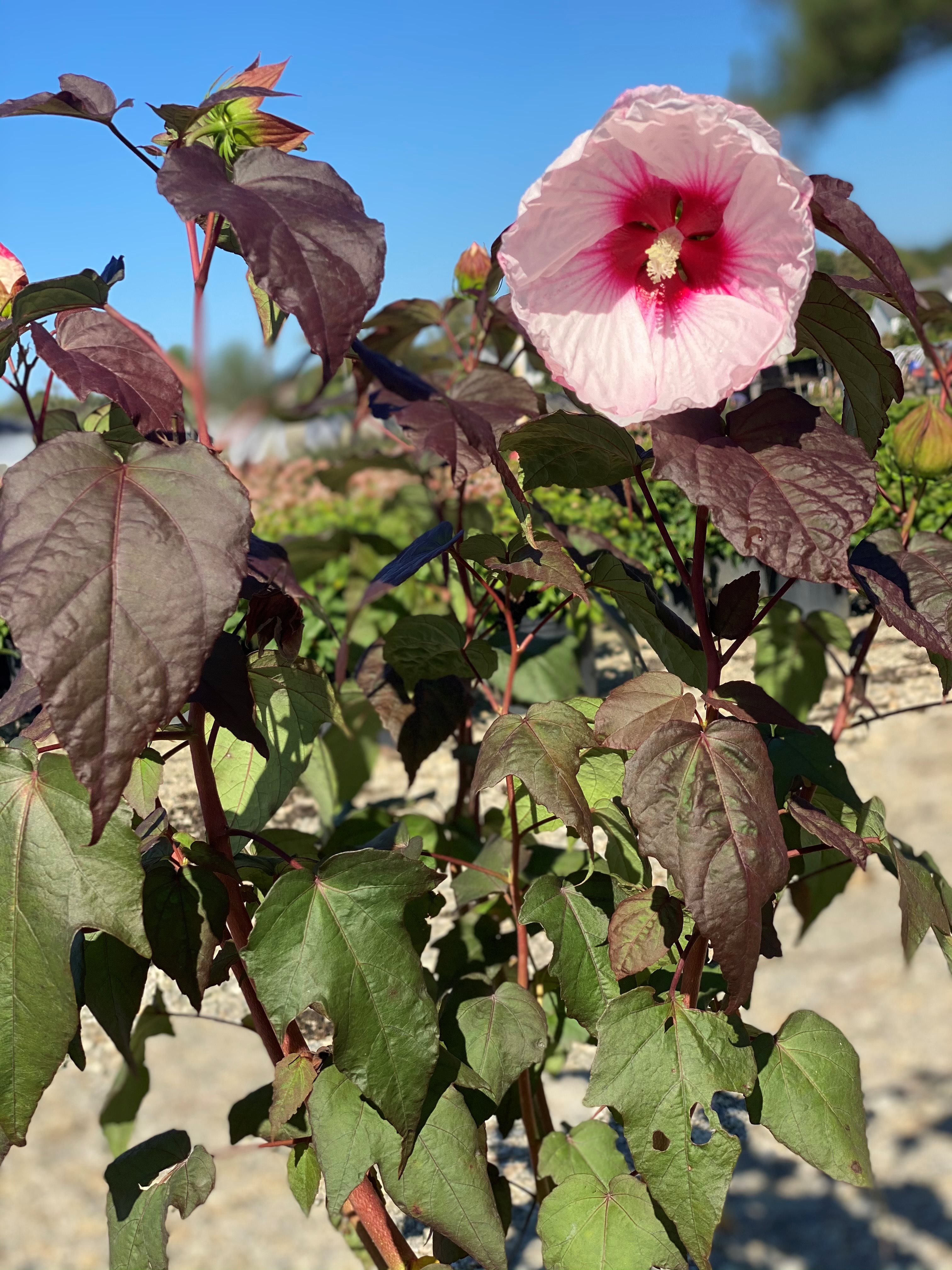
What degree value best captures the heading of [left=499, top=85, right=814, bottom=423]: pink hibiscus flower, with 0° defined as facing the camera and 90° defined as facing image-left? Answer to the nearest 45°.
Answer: approximately 0°
